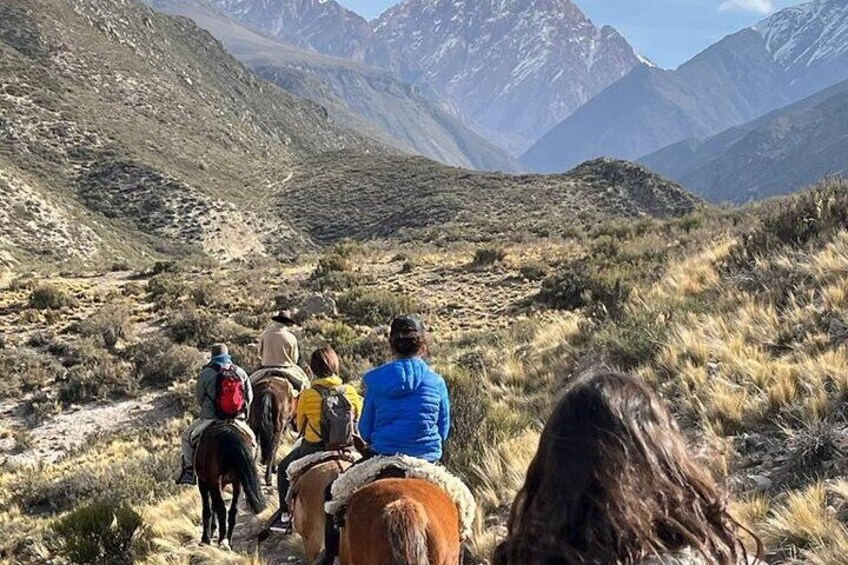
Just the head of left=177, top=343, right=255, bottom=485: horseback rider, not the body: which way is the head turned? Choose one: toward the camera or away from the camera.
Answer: away from the camera

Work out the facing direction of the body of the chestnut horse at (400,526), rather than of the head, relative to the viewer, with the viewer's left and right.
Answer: facing away from the viewer

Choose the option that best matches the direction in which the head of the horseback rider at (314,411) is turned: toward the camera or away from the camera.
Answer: away from the camera

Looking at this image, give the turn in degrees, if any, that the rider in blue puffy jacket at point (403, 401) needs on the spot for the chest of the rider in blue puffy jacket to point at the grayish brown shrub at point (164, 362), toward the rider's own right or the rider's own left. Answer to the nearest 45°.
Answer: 0° — they already face it

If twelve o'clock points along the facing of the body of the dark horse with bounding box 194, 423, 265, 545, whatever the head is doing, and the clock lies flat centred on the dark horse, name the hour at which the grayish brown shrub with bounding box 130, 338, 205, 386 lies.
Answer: The grayish brown shrub is roughly at 12 o'clock from the dark horse.

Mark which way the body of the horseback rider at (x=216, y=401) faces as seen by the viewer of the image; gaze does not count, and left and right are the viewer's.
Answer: facing away from the viewer

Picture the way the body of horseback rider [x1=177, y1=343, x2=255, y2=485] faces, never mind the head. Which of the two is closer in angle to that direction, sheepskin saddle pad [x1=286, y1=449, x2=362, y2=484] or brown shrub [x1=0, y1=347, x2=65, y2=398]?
the brown shrub

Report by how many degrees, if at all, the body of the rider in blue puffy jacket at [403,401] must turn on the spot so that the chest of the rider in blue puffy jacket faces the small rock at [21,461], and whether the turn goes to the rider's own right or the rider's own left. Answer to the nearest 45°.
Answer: approximately 45° to the rider's own left

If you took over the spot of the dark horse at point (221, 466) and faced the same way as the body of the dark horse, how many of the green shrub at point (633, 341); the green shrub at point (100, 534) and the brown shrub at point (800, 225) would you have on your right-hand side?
2

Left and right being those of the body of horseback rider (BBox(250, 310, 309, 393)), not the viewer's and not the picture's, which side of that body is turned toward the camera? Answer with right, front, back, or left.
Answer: back

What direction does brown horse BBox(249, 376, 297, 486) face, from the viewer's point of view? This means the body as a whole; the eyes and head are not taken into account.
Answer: away from the camera

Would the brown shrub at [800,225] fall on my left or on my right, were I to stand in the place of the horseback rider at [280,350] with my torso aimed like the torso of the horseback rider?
on my right

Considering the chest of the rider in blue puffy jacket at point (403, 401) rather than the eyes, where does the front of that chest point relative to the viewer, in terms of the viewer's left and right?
facing away from the viewer

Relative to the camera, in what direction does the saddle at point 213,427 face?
facing away from the viewer

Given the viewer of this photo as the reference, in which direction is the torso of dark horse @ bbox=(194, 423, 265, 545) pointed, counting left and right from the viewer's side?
facing away from the viewer
